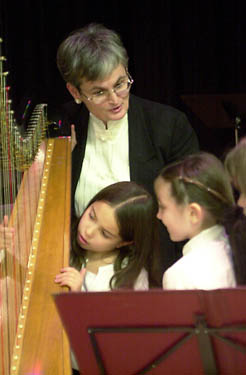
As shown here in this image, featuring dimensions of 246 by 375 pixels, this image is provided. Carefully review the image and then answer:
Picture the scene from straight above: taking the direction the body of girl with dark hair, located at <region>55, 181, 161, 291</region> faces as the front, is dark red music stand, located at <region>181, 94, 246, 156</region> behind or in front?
behind

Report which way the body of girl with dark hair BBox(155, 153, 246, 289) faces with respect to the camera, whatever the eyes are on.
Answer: to the viewer's left

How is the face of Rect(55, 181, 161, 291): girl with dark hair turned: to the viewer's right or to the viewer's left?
to the viewer's left

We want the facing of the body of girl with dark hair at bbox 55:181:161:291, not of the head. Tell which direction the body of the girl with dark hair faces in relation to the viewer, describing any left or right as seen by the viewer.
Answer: facing the viewer and to the left of the viewer

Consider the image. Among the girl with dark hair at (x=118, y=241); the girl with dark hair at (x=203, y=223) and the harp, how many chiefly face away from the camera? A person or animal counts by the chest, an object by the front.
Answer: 0
